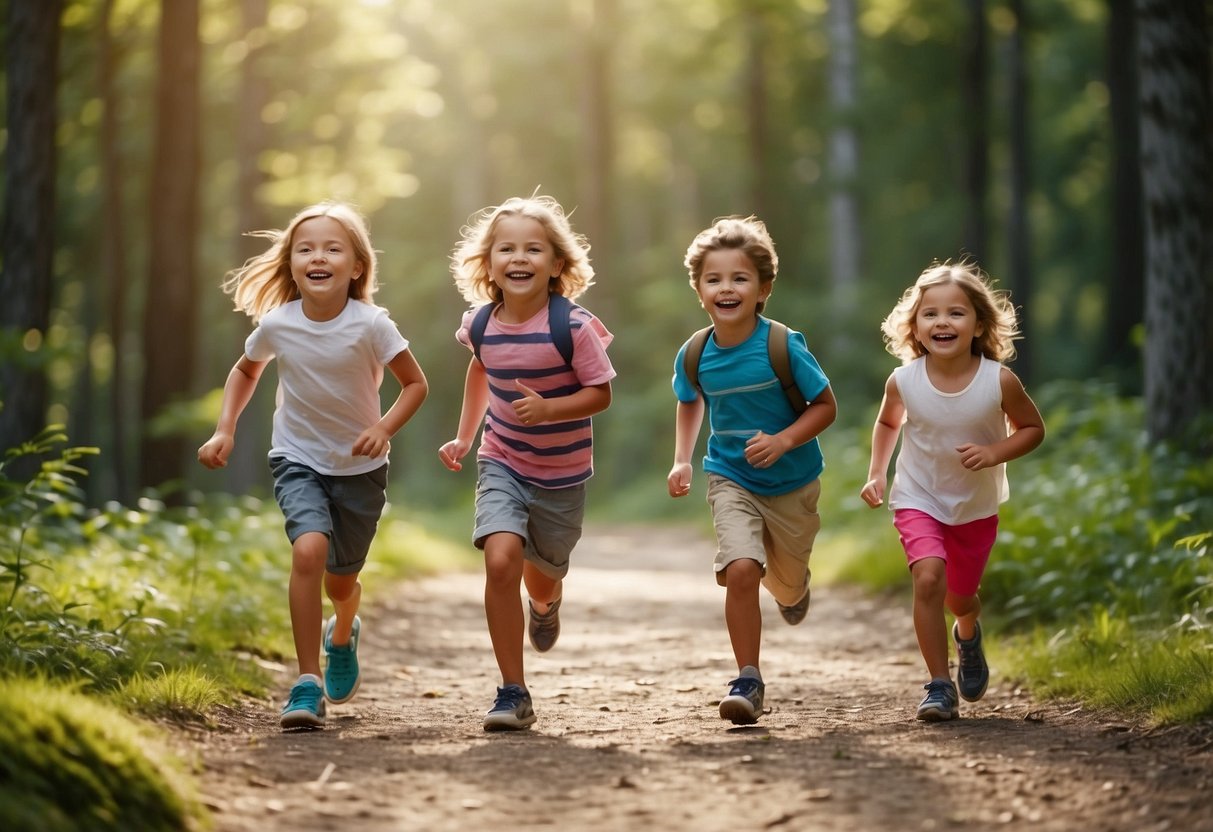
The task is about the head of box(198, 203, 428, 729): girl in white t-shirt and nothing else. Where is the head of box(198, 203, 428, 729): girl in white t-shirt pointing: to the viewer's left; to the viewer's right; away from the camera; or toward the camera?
toward the camera

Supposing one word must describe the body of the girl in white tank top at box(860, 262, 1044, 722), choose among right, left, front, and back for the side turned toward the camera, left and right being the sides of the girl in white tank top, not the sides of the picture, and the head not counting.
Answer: front

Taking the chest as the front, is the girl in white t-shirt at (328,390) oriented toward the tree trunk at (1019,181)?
no

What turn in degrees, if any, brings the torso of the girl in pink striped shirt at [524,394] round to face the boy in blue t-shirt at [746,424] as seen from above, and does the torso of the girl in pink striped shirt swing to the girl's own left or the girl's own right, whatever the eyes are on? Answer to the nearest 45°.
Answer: approximately 90° to the girl's own left

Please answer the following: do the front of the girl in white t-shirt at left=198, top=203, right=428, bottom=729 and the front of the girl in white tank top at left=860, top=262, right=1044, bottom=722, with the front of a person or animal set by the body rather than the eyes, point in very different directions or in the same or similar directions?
same or similar directions

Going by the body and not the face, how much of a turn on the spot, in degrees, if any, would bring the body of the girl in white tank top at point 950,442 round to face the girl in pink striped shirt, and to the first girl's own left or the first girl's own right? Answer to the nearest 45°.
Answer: approximately 90° to the first girl's own right

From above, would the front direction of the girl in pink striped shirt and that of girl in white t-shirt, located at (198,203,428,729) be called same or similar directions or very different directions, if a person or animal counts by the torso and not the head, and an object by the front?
same or similar directions

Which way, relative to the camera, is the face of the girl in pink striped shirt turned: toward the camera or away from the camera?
toward the camera

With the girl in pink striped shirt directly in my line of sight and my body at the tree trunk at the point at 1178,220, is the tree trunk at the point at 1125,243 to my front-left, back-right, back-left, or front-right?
back-right

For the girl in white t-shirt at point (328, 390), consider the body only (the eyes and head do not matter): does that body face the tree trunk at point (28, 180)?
no

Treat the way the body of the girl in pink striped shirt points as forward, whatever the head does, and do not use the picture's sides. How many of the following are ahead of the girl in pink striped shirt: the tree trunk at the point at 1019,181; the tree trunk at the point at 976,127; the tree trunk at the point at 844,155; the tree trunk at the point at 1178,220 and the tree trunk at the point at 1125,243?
0

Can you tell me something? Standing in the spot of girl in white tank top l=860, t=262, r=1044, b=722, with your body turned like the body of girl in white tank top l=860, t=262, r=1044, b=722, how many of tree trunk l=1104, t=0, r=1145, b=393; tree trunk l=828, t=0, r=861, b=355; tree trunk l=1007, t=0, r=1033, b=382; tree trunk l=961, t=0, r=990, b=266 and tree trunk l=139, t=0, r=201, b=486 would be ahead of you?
0

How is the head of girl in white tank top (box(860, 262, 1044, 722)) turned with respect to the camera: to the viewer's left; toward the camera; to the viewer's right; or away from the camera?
toward the camera

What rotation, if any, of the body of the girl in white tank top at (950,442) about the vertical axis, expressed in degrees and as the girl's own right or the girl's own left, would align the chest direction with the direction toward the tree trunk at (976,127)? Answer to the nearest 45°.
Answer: approximately 180°

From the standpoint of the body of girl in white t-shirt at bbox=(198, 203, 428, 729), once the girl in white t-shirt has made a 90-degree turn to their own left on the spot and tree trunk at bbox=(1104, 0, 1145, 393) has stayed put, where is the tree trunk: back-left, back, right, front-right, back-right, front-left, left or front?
front-left

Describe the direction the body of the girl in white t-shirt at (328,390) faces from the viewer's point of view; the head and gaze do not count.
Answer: toward the camera
